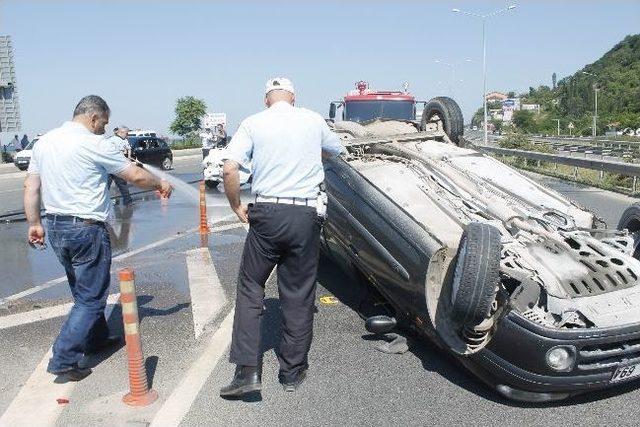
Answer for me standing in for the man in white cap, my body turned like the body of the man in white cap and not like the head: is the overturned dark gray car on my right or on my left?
on my right

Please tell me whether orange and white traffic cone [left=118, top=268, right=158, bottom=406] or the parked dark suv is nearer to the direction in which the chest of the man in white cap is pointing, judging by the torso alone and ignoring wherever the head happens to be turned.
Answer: the parked dark suv

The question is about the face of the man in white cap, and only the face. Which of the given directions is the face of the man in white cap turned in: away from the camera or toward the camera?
away from the camera

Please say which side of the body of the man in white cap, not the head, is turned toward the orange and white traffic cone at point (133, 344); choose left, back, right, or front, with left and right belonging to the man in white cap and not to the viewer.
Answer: left

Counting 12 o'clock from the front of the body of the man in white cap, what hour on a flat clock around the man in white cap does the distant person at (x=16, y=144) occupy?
The distant person is roughly at 11 o'clock from the man in white cap.

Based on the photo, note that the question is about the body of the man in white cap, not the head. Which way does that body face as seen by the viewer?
away from the camera

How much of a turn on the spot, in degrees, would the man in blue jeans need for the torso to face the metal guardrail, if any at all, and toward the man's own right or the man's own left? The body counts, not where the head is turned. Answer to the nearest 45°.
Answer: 0° — they already face it

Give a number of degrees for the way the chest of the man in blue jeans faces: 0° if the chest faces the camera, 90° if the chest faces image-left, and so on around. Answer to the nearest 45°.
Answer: approximately 225°
